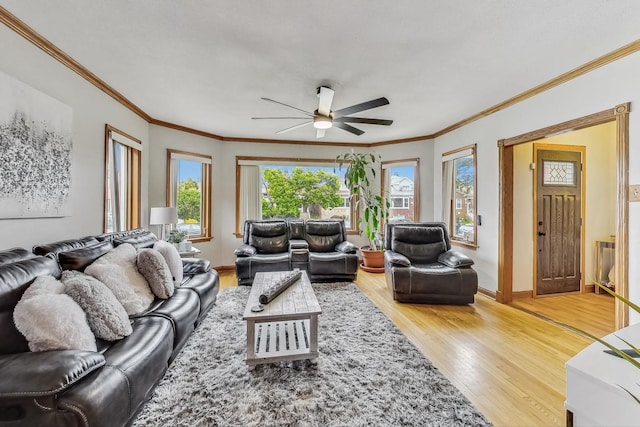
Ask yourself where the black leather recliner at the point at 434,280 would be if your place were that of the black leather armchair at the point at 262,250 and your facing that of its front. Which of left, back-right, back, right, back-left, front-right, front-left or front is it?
front-left

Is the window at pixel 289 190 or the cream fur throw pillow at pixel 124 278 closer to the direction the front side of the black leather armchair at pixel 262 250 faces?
the cream fur throw pillow

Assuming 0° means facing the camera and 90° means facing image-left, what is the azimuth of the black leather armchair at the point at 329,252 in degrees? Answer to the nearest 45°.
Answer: approximately 0°

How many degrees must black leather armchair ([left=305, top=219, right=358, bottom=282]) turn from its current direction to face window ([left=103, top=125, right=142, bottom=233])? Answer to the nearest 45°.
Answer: approximately 90° to its right

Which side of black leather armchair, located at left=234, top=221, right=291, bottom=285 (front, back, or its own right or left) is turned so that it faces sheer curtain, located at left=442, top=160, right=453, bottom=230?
left

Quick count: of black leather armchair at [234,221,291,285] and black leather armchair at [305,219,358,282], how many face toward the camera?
2

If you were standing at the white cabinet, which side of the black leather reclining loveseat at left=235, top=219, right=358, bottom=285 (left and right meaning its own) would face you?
front

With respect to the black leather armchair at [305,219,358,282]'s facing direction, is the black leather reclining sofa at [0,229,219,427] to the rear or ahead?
ahead

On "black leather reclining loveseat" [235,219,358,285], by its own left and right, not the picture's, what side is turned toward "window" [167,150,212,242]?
right

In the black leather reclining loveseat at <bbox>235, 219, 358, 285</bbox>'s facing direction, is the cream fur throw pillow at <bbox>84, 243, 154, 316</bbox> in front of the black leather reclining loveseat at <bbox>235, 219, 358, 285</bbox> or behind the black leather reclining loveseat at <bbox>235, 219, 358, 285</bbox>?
in front

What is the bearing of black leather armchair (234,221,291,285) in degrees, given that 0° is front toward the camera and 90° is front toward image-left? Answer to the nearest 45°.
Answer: approximately 0°

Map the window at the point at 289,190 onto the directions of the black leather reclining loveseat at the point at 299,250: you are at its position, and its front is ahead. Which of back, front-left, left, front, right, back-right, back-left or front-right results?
back

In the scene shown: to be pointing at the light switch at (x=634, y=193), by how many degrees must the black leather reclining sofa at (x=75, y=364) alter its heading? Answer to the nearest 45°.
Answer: approximately 45° to its left

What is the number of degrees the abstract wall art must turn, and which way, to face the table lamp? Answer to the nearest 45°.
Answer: approximately 90° to its left
